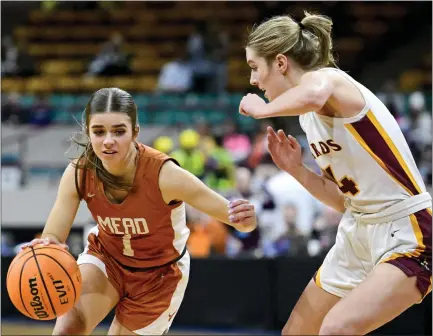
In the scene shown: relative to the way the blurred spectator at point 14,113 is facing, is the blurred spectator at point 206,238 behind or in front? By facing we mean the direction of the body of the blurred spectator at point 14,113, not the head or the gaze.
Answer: in front

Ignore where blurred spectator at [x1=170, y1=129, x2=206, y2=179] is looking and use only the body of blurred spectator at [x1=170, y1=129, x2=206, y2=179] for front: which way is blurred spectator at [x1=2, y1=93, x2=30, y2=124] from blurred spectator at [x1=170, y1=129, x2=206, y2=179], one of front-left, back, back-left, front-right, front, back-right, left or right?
back-right

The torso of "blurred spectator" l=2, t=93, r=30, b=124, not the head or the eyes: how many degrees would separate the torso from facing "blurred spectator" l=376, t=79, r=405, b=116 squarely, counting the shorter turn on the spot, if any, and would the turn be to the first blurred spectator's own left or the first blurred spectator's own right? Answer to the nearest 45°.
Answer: approximately 45° to the first blurred spectator's own left

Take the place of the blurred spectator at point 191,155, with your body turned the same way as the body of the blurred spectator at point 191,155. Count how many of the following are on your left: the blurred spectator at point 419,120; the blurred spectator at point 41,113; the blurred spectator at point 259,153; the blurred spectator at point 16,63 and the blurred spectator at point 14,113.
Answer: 2

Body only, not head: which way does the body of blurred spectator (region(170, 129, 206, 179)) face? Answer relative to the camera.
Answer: toward the camera

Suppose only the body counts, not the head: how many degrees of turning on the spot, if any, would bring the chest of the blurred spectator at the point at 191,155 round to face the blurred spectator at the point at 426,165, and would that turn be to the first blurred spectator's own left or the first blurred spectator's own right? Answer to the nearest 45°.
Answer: approximately 90° to the first blurred spectator's own left

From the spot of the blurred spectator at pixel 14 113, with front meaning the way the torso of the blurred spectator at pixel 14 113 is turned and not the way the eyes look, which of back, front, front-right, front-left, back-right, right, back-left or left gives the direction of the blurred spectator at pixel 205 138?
front-left

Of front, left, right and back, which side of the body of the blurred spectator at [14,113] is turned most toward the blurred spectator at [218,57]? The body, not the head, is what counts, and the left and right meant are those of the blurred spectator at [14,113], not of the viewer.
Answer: left

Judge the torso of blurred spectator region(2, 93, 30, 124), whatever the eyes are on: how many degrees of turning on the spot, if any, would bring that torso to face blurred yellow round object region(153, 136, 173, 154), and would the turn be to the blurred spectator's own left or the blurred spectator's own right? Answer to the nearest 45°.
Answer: approximately 45° to the blurred spectator's own left

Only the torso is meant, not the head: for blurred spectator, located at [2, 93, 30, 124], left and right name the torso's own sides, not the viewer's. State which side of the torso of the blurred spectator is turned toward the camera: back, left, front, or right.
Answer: front

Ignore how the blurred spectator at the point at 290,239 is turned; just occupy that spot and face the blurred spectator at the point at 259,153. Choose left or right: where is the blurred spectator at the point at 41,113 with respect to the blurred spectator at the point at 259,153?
left

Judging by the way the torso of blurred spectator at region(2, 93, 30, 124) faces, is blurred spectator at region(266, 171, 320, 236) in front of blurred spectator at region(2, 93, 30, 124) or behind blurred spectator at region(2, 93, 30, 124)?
in front

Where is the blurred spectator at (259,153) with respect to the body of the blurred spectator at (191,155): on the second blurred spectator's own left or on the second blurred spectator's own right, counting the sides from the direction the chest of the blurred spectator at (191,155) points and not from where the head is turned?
on the second blurred spectator's own left

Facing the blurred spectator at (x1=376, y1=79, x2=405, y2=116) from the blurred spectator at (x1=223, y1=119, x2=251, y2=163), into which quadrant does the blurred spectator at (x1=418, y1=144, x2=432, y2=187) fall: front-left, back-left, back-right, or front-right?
front-right
